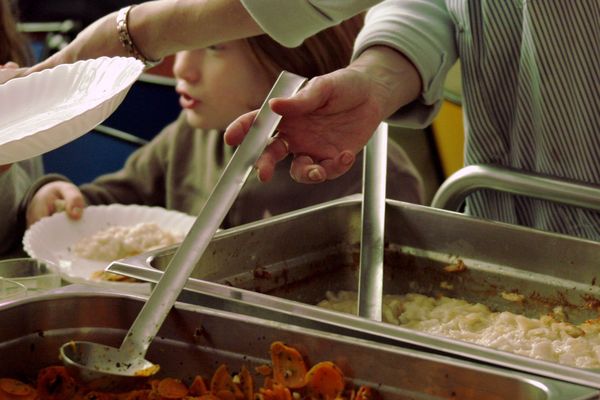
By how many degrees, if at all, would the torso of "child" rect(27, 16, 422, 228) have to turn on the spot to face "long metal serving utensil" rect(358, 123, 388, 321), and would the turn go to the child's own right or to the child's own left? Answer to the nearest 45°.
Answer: approximately 45° to the child's own left

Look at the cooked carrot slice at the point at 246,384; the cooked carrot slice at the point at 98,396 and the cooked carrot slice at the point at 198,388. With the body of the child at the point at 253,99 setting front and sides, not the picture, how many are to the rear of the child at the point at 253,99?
0

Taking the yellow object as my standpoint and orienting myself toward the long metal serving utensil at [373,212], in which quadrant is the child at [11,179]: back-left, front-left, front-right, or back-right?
front-right

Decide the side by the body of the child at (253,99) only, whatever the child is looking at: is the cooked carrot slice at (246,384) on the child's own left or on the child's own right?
on the child's own left

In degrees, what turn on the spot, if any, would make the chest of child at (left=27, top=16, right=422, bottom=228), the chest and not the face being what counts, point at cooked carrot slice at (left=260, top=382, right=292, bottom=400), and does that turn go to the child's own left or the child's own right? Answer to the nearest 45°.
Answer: approximately 45° to the child's own left

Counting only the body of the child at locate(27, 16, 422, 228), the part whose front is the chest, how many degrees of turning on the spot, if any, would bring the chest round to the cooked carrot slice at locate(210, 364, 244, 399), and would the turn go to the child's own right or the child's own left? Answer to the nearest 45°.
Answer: approximately 45° to the child's own left

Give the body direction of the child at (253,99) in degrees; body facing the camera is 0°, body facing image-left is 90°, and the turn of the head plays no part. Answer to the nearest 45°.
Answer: approximately 45°

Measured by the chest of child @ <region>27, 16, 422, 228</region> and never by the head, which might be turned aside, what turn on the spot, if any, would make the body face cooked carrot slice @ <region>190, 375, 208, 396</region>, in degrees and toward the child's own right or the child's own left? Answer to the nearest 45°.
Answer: approximately 45° to the child's own left

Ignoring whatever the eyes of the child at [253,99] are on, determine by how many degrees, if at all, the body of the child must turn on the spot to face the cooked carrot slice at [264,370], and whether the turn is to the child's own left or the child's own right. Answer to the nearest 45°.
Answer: approximately 45° to the child's own left

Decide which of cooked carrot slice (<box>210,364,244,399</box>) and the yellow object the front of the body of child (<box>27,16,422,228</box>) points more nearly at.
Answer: the cooked carrot slice
